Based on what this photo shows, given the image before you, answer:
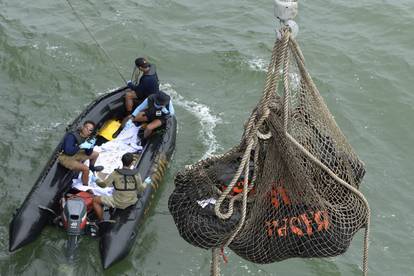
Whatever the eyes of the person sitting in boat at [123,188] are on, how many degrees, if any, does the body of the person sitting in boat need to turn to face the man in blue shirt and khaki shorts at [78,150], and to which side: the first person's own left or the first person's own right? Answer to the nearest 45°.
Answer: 0° — they already face them

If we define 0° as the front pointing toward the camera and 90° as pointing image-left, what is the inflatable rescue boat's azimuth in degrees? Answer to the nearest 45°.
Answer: approximately 225°

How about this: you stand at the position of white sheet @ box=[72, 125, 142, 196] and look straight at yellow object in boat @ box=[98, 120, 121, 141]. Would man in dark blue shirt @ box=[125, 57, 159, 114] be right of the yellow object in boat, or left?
right

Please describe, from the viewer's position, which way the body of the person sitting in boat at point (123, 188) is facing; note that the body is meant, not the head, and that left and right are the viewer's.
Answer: facing away from the viewer and to the left of the viewer

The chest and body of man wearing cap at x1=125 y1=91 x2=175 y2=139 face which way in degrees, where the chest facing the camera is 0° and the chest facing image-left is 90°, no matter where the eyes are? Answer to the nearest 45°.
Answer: approximately 45°

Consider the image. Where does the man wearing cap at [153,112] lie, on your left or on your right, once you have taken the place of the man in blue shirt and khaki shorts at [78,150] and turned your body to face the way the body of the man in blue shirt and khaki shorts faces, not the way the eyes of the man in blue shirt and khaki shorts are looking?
on your left

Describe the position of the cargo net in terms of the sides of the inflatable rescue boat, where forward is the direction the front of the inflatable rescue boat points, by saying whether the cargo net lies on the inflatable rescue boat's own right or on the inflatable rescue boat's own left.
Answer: on the inflatable rescue boat's own right

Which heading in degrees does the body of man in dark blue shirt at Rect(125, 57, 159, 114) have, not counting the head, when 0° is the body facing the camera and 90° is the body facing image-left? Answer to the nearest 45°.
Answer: approximately 90°

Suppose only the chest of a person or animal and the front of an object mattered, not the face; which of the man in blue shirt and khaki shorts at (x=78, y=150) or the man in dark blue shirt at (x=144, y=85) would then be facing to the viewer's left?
the man in dark blue shirt
